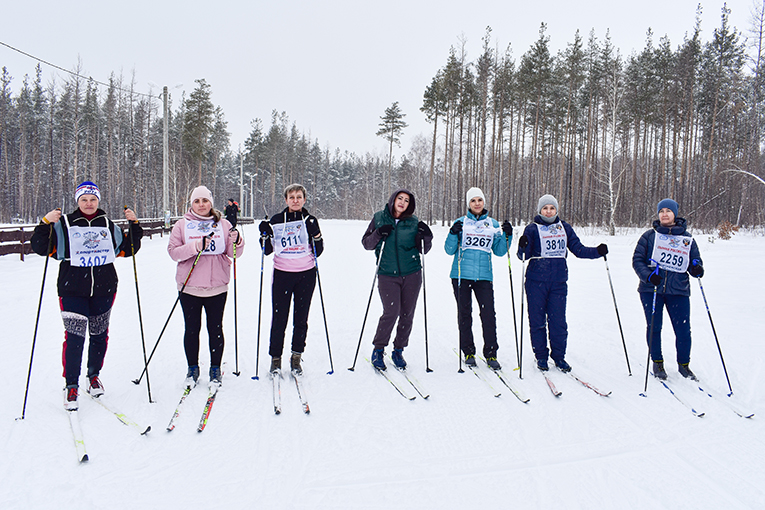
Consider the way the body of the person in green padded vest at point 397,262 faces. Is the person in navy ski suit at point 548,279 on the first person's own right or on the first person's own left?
on the first person's own left

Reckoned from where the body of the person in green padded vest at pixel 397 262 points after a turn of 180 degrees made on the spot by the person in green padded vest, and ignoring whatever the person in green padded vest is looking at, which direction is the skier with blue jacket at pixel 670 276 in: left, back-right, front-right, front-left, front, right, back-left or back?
right

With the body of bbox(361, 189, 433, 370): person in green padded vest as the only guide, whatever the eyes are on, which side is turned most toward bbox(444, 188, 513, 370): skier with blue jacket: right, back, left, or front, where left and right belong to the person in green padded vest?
left

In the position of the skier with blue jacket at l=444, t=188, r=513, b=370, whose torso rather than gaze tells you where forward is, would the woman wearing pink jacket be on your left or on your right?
on your right

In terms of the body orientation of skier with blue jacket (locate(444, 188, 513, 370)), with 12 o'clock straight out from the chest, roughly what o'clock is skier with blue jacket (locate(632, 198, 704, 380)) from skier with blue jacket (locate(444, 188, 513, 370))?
skier with blue jacket (locate(632, 198, 704, 380)) is roughly at 9 o'clock from skier with blue jacket (locate(444, 188, 513, 370)).

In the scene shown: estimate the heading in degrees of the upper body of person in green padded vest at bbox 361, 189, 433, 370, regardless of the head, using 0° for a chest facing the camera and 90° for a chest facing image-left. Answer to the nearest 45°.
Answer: approximately 0°

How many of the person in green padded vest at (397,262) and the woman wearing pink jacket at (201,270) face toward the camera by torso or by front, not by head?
2
